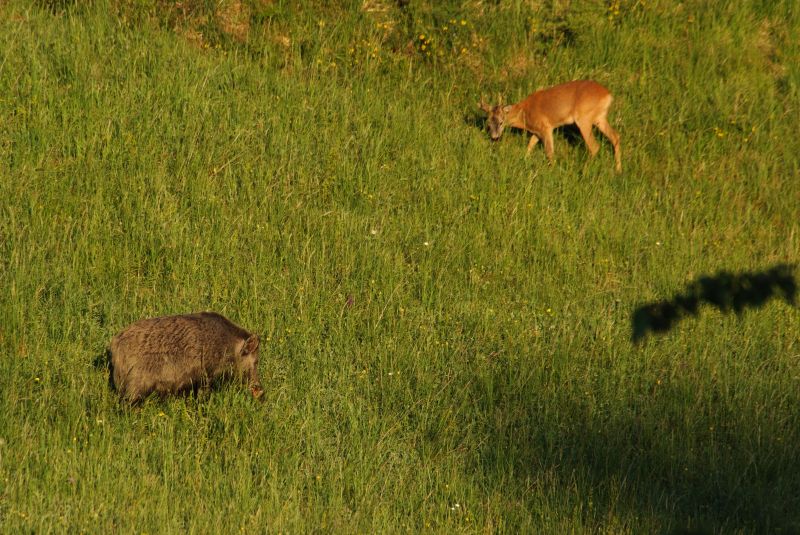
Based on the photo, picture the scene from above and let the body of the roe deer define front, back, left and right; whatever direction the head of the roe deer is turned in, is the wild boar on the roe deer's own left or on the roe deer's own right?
on the roe deer's own left

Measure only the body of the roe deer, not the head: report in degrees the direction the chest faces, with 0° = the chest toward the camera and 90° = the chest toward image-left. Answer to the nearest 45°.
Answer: approximately 90°

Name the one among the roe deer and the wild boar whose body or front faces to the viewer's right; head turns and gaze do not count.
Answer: the wild boar

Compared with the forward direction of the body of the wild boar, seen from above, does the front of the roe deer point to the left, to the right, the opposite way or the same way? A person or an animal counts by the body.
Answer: the opposite way

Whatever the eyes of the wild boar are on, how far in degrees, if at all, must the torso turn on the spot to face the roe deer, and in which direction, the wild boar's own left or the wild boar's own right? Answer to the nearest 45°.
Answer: approximately 45° to the wild boar's own left

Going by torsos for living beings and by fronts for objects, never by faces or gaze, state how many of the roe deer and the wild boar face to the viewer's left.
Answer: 1

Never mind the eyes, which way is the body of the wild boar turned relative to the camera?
to the viewer's right
